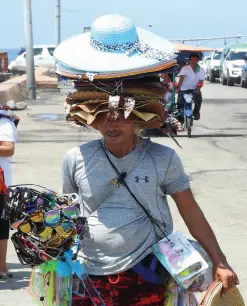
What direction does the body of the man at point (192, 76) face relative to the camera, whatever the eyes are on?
toward the camera

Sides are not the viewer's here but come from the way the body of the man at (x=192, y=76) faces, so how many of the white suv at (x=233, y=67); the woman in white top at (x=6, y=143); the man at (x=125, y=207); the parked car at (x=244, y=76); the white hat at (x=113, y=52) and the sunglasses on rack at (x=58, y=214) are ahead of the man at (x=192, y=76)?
4

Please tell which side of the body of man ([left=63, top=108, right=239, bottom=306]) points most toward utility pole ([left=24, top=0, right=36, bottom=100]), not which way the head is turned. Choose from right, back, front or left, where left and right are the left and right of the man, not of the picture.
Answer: back

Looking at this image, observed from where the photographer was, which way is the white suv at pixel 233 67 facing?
facing the viewer

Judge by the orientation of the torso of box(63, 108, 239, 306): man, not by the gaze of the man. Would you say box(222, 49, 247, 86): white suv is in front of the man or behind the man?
behind

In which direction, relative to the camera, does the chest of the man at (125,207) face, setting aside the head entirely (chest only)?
toward the camera
